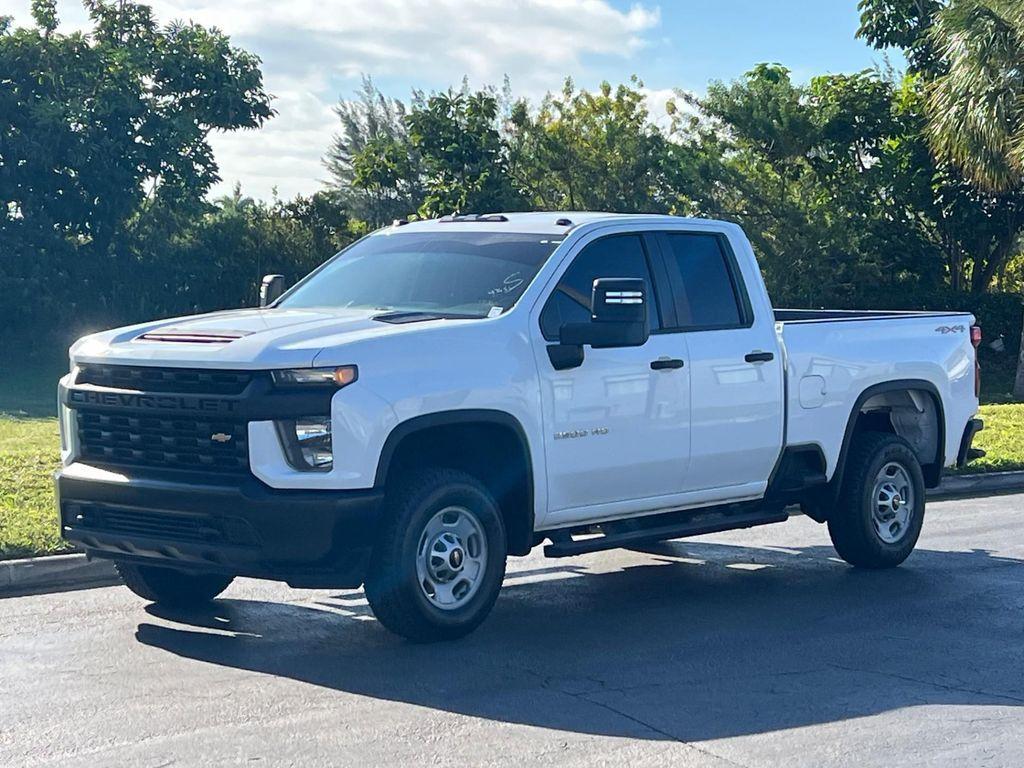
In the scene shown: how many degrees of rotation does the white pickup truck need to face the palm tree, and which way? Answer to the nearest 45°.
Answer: approximately 180°

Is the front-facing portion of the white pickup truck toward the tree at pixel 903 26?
no

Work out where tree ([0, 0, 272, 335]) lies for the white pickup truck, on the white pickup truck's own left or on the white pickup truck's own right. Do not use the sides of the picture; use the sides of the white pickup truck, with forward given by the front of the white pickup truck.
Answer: on the white pickup truck's own right

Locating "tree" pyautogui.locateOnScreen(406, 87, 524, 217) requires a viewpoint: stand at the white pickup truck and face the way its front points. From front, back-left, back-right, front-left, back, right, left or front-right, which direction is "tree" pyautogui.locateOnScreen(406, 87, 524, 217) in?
back-right

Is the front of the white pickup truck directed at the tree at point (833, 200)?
no

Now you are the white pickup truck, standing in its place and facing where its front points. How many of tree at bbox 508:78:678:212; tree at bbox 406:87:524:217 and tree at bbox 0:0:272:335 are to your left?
0

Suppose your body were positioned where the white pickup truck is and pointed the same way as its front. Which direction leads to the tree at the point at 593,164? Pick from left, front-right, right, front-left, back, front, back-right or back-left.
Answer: back-right

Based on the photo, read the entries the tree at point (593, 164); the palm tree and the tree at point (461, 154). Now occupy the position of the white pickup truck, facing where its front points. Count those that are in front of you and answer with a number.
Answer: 0

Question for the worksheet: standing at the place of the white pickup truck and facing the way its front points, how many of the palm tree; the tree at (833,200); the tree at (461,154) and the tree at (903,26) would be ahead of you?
0

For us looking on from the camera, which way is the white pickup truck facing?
facing the viewer and to the left of the viewer
